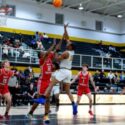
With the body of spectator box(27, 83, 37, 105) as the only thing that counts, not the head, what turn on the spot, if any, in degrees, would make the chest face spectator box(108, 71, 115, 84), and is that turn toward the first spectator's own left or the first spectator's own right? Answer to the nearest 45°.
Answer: approximately 135° to the first spectator's own left

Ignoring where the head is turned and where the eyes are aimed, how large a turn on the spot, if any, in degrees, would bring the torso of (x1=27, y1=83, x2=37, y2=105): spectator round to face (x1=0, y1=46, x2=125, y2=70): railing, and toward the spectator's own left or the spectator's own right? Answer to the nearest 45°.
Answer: approximately 135° to the spectator's own left

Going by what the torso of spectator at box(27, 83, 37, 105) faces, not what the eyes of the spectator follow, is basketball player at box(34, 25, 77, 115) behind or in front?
in front

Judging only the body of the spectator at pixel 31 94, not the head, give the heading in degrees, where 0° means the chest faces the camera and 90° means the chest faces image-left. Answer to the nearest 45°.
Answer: approximately 0°

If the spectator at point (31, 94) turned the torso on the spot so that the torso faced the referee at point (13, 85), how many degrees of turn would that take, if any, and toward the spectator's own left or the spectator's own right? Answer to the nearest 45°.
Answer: approximately 45° to the spectator's own right
